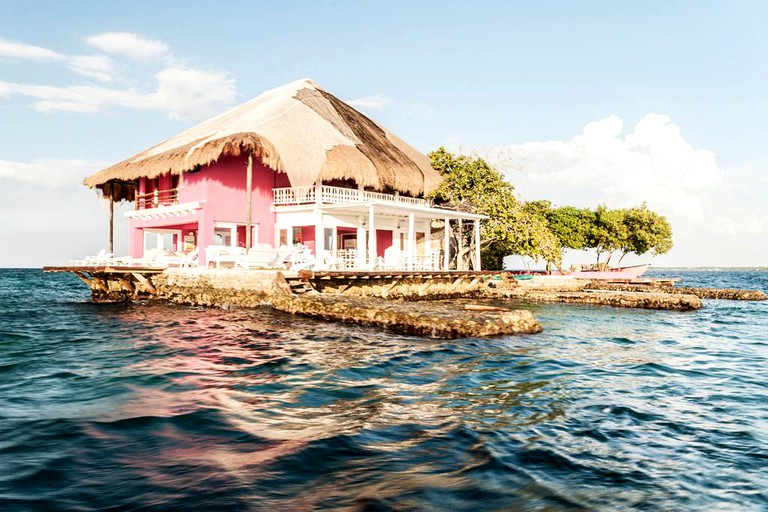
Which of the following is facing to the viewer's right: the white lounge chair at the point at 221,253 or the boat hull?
the boat hull

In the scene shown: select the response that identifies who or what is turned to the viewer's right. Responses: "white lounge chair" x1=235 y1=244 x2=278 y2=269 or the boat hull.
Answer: the boat hull

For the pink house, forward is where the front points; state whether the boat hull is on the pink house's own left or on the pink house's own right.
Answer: on the pink house's own left

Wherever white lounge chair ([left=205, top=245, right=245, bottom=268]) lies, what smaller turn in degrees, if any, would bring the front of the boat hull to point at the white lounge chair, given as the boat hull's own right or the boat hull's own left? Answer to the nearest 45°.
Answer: approximately 135° to the boat hull's own right

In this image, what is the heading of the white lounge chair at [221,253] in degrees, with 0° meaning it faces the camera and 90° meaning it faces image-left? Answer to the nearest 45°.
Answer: approximately 45°

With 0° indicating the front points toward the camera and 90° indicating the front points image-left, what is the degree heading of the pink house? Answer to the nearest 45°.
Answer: approximately 315°

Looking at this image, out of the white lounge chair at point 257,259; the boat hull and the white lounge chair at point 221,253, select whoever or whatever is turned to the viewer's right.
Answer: the boat hull

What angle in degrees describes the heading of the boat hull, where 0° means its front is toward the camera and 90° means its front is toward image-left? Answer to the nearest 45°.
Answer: approximately 270°

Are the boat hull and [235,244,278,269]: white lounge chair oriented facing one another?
no

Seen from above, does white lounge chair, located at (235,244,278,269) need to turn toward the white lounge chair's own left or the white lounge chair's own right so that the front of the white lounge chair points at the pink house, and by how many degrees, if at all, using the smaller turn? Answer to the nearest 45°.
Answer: approximately 135° to the white lounge chair's own right

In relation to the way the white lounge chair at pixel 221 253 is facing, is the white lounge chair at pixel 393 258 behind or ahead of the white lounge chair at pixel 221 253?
behind

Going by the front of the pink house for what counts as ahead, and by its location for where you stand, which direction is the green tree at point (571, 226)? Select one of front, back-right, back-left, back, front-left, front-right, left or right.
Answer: left

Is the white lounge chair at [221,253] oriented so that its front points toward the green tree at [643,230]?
no

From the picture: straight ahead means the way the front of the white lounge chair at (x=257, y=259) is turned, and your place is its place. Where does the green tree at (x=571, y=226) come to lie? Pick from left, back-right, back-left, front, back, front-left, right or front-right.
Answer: back

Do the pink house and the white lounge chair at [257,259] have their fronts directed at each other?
no

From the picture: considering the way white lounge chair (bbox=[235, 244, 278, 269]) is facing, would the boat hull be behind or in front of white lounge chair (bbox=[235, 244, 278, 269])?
behind

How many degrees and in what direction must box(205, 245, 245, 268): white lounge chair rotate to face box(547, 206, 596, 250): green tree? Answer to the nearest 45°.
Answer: approximately 180°
